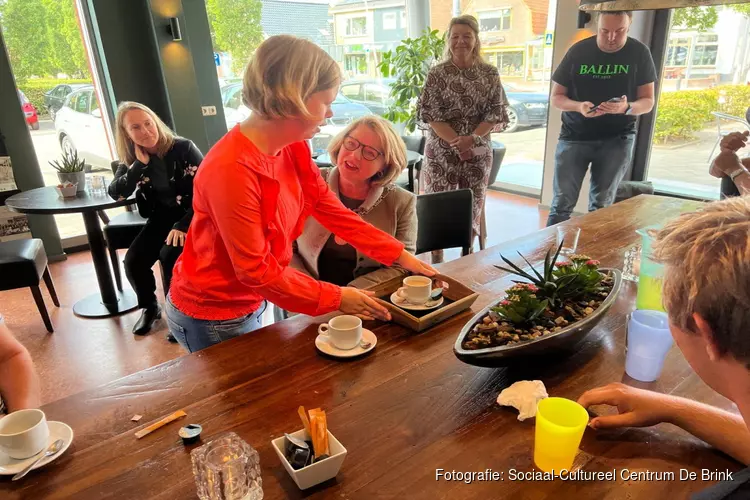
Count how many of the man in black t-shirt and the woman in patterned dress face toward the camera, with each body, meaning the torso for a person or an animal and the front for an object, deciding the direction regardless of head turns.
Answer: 2

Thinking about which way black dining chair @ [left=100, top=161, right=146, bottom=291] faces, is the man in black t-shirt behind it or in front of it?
in front

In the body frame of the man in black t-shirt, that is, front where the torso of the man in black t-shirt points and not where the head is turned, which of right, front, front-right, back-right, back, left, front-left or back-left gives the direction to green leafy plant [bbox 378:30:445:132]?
back-right

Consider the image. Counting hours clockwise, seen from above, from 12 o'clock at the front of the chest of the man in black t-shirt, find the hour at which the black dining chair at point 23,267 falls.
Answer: The black dining chair is roughly at 2 o'clock from the man in black t-shirt.

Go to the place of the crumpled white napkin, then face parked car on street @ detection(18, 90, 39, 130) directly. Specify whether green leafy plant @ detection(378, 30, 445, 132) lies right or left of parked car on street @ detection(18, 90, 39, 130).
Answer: right

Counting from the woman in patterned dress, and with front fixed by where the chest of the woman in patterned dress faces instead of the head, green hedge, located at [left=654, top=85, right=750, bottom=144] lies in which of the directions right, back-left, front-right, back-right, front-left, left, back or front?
back-left

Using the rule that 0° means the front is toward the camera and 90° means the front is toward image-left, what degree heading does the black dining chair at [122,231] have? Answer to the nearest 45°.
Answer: approximately 315°

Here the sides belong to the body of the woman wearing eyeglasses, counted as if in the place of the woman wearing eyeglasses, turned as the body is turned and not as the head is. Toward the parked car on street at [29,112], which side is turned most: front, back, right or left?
right

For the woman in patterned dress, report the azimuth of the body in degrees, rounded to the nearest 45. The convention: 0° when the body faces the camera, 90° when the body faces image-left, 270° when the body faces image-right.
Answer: approximately 0°

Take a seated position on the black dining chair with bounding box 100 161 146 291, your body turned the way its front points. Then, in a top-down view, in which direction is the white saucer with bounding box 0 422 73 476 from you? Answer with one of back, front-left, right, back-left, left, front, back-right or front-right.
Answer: front-right

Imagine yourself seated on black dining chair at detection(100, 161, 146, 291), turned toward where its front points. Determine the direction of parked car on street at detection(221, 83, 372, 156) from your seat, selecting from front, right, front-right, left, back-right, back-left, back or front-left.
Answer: left

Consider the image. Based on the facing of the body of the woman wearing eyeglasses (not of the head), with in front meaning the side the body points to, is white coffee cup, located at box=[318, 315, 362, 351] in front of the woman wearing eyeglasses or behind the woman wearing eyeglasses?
in front

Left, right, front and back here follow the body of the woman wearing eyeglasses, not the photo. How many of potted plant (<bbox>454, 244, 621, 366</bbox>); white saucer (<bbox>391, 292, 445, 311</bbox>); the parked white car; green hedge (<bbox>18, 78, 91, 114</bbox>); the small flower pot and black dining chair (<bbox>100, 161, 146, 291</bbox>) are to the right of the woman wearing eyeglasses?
4

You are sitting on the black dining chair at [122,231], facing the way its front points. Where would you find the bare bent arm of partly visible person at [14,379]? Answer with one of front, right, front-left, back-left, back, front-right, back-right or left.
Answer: front-right

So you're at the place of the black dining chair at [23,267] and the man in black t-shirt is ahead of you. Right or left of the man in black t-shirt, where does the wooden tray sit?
right
